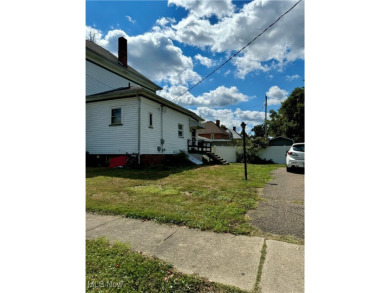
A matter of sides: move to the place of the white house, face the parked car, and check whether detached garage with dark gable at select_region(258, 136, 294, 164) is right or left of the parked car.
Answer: left

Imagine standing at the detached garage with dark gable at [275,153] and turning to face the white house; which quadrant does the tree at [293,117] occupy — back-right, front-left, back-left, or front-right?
back-right

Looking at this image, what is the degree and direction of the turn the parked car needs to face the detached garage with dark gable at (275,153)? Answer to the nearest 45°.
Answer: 0° — it already faces it

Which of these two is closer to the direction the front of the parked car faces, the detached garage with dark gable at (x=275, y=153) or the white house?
the detached garage with dark gable

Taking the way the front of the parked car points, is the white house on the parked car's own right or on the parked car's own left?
on the parked car's own left

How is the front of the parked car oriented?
away from the camera

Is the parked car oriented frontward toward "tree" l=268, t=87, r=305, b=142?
yes

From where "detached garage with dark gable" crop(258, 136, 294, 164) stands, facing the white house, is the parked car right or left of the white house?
left

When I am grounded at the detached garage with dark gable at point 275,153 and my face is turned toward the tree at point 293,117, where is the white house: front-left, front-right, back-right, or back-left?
back-left
